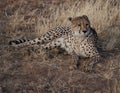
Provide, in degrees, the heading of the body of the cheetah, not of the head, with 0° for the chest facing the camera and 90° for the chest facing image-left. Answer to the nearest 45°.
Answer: approximately 315°
